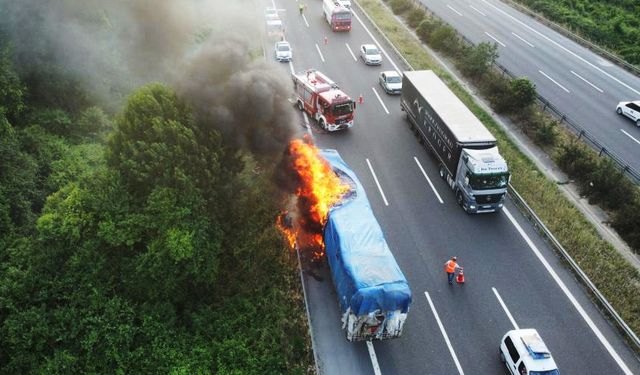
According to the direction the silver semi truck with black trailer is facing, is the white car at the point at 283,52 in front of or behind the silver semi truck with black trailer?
behind

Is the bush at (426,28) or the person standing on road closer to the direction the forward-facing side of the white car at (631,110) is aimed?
the bush

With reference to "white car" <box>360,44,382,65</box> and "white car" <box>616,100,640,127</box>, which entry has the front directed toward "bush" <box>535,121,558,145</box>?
"white car" <box>360,44,382,65</box>

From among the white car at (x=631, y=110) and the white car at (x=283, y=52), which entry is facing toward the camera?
the white car at (x=283, y=52)

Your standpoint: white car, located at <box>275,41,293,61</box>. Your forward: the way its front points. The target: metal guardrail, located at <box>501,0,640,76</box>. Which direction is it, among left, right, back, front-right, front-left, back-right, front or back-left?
left

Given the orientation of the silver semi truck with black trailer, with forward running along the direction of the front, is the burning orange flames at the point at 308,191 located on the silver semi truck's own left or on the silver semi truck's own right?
on the silver semi truck's own right

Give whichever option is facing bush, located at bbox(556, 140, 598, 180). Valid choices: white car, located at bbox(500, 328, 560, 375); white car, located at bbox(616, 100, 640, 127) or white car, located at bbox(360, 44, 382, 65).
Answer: white car, located at bbox(360, 44, 382, 65)

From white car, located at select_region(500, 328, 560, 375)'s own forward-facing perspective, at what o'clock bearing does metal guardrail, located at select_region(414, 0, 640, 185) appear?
The metal guardrail is roughly at 7 o'clock from the white car.

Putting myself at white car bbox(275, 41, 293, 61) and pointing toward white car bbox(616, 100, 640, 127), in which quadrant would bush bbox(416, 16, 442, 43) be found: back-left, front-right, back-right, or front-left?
front-left

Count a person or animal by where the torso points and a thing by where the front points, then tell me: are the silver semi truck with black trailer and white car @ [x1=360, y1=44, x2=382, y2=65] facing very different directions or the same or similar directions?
same or similar directions

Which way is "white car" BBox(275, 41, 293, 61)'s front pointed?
toward the camera

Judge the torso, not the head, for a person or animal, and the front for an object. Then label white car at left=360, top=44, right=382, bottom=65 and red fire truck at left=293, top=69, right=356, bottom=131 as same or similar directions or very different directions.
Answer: same or similar directions

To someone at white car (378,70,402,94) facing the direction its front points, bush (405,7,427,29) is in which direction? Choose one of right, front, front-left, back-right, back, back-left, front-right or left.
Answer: back-left

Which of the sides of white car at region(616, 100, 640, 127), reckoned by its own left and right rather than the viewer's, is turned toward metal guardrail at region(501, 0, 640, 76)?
front

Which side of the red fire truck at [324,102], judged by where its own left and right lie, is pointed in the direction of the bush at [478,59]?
left

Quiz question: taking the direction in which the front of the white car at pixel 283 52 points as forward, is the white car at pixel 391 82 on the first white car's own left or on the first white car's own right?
on the first white car's own left

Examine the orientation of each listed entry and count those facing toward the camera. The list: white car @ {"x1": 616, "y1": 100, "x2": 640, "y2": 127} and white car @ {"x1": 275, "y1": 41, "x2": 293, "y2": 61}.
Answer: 1

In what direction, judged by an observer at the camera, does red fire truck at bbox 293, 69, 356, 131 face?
facing the viewer and to the right of the viewer
